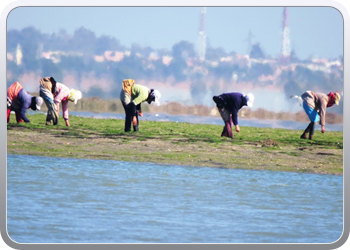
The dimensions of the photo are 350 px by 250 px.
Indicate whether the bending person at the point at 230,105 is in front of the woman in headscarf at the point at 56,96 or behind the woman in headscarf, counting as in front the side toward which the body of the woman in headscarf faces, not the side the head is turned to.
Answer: in front

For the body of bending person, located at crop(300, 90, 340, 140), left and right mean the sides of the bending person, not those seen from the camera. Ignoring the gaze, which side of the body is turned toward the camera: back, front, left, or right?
right

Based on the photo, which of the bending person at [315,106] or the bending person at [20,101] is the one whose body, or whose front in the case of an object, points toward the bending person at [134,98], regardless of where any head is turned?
the bending person at [20,101]

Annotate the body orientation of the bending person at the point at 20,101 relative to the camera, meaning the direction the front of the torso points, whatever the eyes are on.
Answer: to the viewer's right

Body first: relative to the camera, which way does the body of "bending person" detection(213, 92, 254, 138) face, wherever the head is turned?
to the viewer's right

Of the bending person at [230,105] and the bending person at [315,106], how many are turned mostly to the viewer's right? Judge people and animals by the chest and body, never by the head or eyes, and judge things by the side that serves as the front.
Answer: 2

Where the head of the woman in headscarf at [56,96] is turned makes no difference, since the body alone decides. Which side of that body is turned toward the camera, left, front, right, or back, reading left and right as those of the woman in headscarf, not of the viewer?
right
